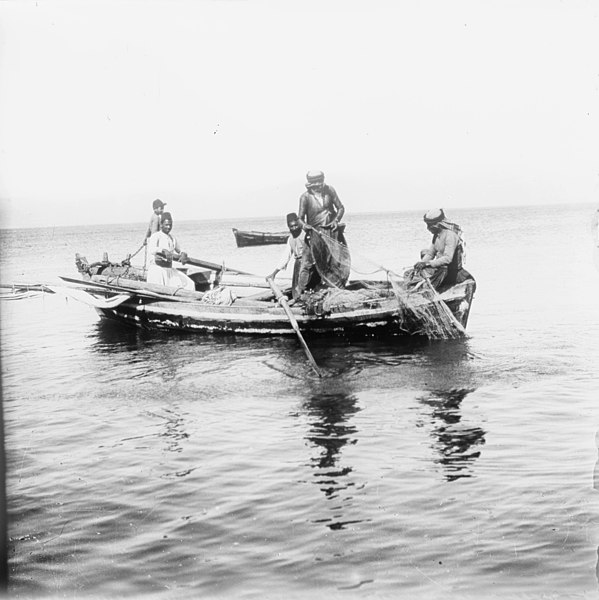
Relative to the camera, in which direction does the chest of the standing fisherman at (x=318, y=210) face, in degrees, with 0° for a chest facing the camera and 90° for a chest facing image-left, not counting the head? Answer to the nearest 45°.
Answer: approximately 0°
